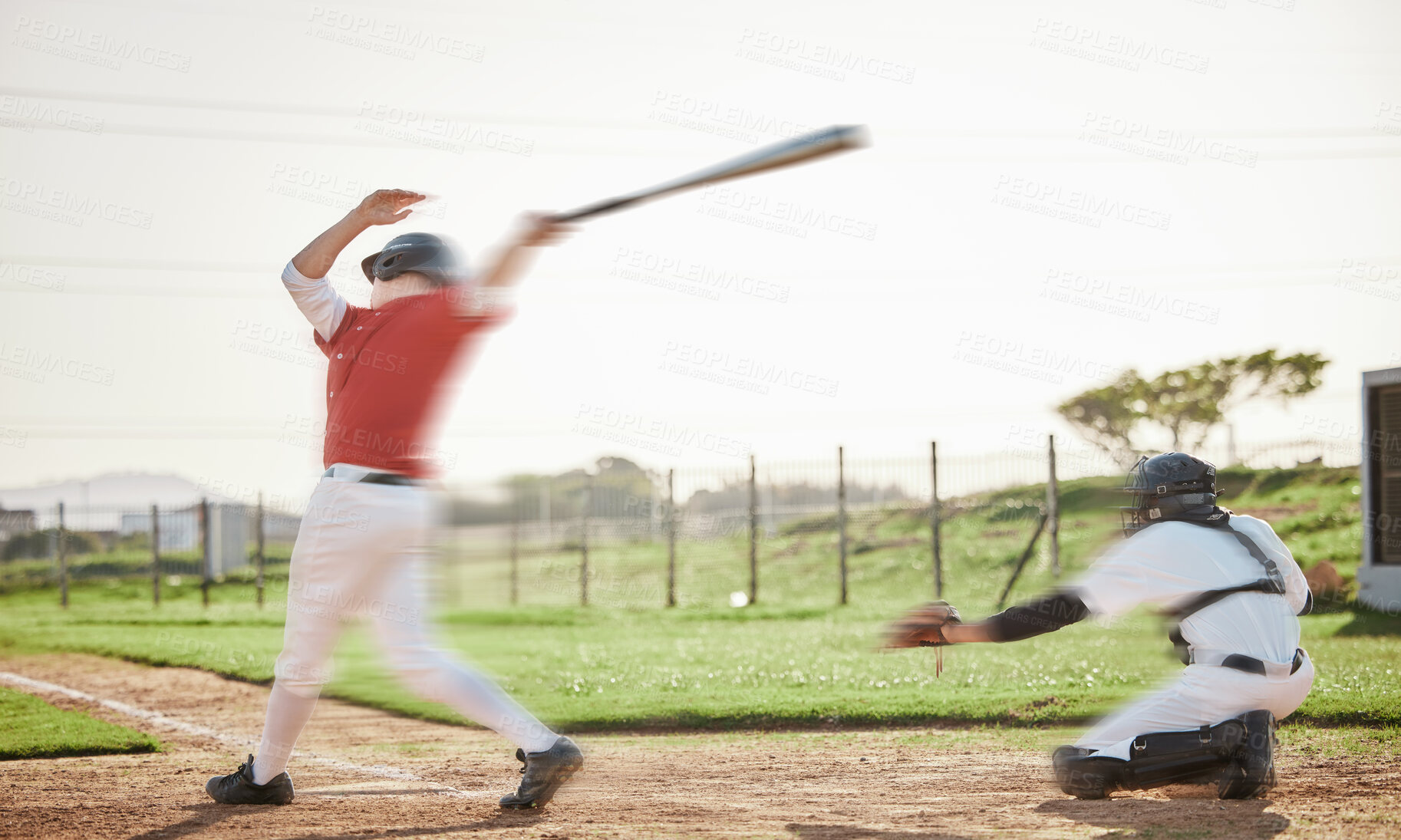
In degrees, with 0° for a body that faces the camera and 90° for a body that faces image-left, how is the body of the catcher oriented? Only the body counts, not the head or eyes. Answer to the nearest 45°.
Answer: approximately 135°

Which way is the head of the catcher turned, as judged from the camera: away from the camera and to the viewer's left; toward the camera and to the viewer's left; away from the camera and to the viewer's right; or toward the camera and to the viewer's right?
away from the camera and to the viewer's left

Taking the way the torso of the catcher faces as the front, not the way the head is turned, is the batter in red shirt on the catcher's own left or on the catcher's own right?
on the catcher's own left
